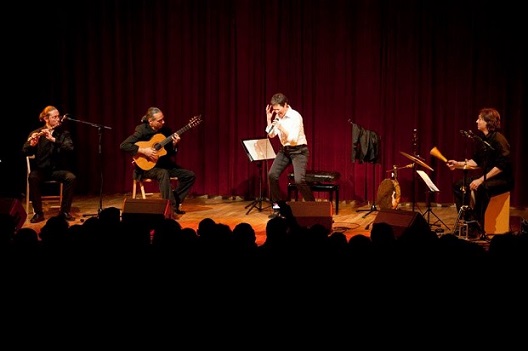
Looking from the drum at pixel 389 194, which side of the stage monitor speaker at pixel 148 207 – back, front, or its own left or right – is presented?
right

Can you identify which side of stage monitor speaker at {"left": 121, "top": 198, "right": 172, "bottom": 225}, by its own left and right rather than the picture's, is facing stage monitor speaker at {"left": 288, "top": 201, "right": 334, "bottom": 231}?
right

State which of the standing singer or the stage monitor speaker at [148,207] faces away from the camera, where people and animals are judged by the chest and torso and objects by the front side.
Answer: the stage monitor speaker

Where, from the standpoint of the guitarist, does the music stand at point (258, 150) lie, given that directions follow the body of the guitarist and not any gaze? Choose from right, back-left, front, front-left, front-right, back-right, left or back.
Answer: front-left

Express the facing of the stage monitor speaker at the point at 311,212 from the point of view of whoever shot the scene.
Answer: facing away from the viewer

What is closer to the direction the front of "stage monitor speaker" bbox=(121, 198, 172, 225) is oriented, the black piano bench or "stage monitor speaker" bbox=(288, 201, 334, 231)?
the black piano bench

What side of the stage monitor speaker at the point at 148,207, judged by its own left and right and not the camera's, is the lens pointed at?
back
